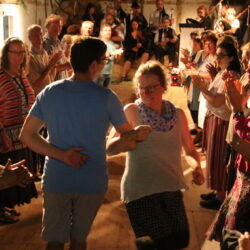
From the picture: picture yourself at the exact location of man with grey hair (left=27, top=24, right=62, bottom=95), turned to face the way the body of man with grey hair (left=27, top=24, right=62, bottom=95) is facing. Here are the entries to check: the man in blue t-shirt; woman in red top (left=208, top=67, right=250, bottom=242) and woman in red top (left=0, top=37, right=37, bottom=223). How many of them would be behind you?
0

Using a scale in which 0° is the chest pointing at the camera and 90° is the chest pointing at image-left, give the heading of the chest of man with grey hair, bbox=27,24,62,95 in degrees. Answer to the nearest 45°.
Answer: approximately 315°

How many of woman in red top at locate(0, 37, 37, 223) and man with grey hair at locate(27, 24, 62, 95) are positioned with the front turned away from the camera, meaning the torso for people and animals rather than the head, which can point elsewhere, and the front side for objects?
0

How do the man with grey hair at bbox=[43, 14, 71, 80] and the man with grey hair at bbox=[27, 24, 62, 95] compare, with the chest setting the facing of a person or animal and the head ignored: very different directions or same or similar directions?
same or similar directions

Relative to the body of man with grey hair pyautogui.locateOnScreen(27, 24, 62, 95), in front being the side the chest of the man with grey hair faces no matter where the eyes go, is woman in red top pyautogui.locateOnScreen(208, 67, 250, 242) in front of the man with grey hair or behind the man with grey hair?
in front

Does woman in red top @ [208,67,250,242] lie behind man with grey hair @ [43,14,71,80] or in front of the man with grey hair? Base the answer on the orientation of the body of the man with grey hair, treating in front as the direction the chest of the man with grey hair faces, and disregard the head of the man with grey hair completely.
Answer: in front

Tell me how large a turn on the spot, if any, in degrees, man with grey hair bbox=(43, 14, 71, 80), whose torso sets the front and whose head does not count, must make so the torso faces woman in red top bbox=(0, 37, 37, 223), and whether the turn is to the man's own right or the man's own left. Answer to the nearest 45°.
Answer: approximately 45° to the man's own right

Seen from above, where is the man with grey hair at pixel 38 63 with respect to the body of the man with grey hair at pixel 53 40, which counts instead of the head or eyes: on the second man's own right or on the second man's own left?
on the second man's own right

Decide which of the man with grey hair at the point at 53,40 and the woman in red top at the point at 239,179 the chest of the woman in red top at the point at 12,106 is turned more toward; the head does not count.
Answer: the woman in red top

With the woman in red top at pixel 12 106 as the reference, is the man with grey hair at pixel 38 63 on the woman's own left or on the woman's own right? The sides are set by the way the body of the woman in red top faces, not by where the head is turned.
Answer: on the woman's own left

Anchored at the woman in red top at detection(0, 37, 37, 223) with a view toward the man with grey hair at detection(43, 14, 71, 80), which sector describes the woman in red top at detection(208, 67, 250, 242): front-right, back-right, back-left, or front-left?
back-right

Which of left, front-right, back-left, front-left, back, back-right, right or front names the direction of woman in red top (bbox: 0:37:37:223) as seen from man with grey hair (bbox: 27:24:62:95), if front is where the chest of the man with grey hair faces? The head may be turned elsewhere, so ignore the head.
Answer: front-right

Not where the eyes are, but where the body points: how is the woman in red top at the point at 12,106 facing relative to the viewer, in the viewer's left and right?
facing the viewer and to the right of the viewer

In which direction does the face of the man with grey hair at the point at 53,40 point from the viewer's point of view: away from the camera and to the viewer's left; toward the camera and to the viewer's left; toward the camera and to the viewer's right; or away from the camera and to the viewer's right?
toward the camera and to the viewer's right

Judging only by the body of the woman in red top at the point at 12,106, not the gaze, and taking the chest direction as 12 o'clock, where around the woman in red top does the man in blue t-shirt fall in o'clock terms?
The man in blue t-shirt is roughly at 1 o'clock from the woman in red top.

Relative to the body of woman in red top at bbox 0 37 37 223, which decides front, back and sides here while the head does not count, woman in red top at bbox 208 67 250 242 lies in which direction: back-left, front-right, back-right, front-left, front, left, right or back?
front
